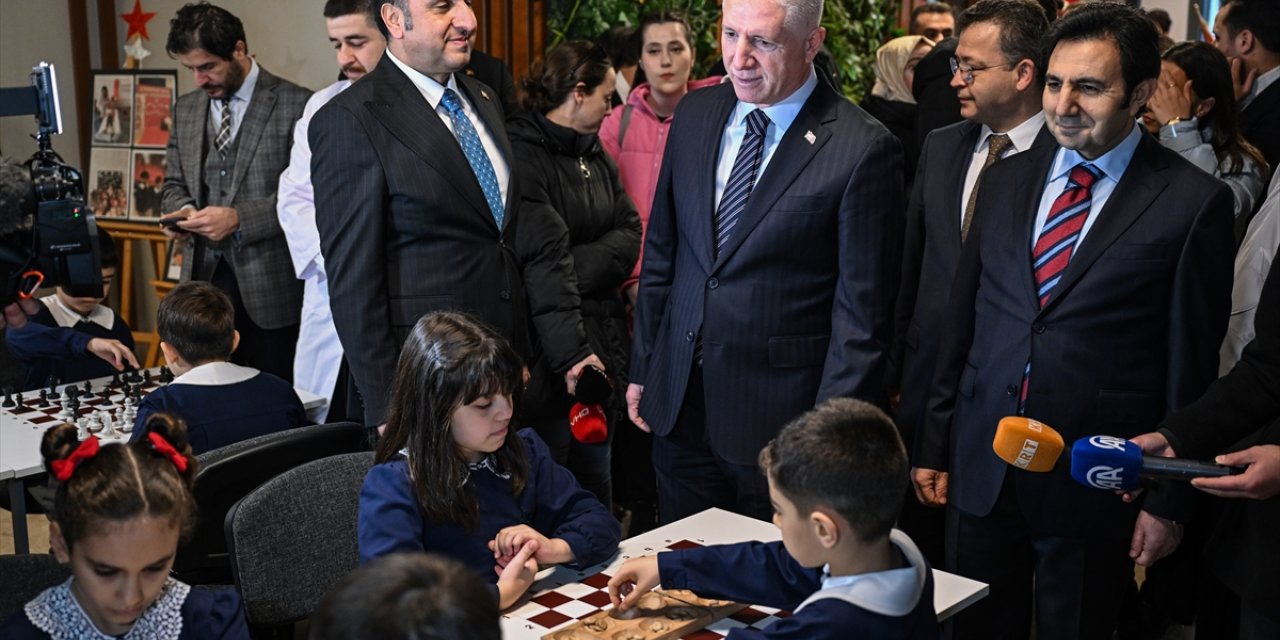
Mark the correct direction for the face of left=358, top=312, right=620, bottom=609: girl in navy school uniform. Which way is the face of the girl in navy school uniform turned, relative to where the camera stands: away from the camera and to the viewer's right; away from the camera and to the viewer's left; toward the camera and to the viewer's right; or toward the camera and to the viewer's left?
toward the camera and to the viewer's right

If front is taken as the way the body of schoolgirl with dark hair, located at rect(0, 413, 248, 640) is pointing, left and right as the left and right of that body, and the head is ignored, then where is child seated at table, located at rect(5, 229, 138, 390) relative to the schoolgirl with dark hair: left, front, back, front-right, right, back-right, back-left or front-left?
back

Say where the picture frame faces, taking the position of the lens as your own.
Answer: facing the viewer

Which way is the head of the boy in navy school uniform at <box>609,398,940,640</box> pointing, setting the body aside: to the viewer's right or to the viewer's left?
to the viewer's left

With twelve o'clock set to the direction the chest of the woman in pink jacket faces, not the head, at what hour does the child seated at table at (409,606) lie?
The child seated at table is roughly at 12 o'clock from the woman in pink jacket.

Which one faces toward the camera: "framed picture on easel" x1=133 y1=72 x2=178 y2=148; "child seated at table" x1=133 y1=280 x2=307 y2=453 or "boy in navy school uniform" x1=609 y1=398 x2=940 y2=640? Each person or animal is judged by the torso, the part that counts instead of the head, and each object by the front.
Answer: the framed picture on easel

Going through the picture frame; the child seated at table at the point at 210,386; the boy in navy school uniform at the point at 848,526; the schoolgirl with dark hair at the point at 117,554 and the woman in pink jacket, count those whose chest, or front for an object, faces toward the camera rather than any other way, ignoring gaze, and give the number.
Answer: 3

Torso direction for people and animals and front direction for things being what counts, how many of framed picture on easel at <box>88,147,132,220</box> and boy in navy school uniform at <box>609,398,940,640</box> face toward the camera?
1

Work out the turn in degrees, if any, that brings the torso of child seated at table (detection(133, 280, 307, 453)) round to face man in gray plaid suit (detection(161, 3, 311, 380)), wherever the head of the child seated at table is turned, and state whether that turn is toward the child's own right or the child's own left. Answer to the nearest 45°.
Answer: approximately 45° to the child's own right

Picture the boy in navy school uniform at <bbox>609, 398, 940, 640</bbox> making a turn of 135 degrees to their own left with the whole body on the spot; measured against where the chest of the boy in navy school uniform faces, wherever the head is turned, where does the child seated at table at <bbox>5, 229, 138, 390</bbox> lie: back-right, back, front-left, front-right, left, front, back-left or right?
back-right

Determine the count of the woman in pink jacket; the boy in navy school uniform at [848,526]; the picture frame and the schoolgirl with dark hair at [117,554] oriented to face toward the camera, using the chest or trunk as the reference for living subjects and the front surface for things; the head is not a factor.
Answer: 3

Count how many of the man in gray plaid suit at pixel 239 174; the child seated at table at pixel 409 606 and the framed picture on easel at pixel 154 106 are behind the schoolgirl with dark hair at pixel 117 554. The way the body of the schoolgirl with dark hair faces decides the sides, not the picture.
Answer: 2

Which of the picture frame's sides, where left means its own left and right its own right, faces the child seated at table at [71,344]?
front

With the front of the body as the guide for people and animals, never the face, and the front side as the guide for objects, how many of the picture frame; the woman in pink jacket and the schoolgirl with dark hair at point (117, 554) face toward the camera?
3
